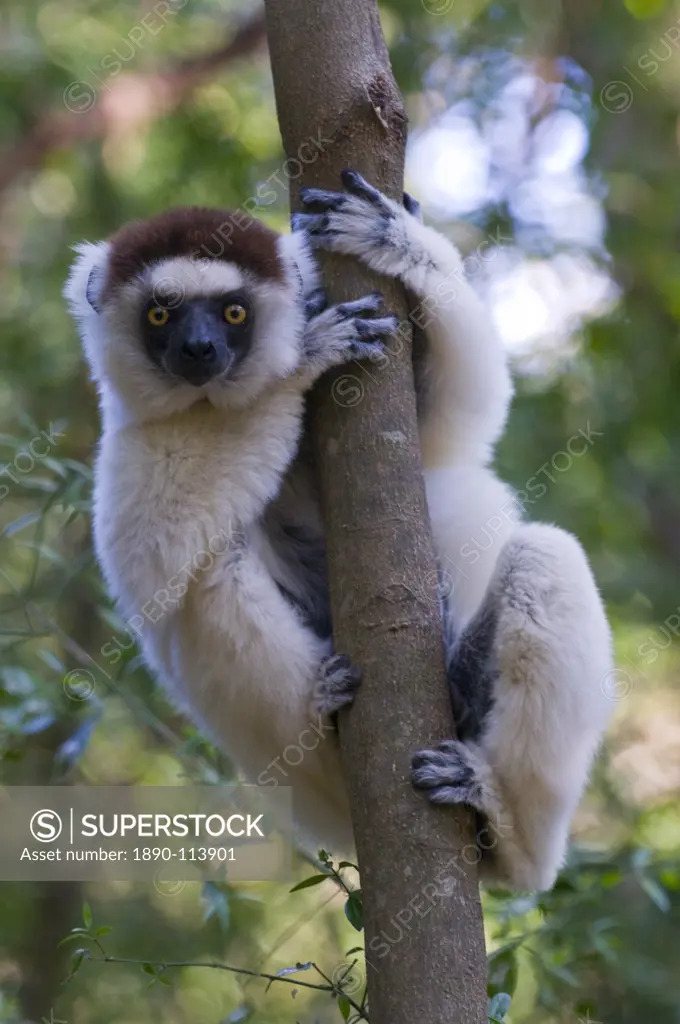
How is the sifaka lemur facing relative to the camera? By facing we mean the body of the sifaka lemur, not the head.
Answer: toward the camera
